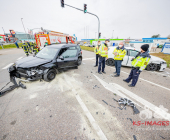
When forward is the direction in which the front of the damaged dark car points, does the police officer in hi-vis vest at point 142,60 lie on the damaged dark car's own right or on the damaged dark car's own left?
on the damaged dark car's own left

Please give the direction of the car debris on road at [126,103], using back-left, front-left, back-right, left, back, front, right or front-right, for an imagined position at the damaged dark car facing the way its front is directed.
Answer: left

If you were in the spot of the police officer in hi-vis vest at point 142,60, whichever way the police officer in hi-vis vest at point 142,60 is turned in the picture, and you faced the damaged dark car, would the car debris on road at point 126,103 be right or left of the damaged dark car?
left

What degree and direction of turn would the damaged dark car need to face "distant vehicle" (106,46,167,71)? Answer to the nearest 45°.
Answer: approximately 135° to its left
